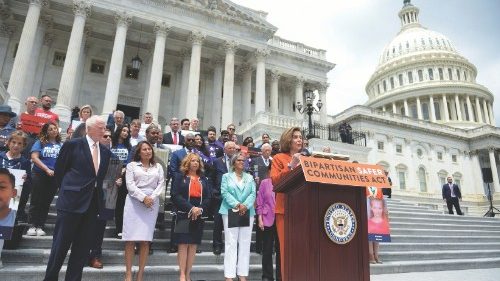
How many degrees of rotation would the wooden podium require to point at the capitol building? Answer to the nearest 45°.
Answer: approximately 180°

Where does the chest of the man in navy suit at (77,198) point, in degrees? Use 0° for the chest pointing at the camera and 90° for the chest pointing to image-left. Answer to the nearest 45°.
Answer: approximately 315°

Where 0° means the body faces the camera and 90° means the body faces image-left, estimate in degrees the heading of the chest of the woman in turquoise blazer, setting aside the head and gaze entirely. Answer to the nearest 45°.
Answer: approximately 0°

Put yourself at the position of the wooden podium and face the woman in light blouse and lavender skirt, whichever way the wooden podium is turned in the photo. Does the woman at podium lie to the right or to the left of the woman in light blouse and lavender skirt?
right

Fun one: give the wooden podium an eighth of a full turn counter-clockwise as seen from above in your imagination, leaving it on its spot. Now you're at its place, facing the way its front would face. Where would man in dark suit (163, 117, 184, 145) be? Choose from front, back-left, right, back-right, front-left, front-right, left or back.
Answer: back-left

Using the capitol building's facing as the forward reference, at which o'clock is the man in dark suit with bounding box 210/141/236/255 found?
The man in dark suit is roughly at 1 o'clock from the capitol building.

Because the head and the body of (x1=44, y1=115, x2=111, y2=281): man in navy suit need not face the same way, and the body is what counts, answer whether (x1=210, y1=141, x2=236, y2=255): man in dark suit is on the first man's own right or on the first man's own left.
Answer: on the first man's own left

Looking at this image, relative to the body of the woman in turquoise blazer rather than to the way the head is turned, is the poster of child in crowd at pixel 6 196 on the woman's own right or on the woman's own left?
on the woman's own right

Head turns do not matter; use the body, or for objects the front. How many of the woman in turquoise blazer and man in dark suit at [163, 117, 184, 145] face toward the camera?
2

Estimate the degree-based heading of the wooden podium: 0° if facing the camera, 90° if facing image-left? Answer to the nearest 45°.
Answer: approximately 315°

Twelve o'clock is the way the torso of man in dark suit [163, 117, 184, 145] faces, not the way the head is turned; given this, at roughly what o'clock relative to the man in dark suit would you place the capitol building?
The capitol building is roughly at 6 o'clock from the man in dark suit.
